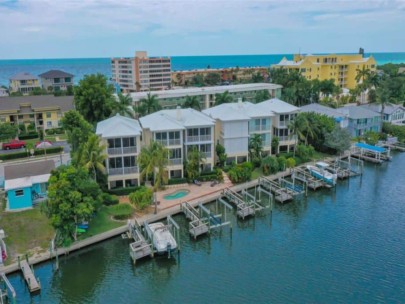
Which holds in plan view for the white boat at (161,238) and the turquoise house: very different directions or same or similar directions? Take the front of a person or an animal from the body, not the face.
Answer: very different directions

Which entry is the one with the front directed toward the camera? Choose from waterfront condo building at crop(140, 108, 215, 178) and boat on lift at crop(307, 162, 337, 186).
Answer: the waterfront condo building

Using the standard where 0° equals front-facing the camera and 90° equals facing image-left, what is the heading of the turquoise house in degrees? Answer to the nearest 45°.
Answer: approximately 315°

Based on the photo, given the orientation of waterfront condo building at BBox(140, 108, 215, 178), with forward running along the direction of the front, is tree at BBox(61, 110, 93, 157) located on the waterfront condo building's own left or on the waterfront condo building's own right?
on the waterfront condo building's own right

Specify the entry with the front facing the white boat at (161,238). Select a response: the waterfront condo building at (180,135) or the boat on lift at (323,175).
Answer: the waterfront condo building

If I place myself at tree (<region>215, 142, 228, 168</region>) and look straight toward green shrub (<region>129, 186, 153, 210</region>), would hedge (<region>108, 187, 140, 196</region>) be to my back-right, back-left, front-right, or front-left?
front-right

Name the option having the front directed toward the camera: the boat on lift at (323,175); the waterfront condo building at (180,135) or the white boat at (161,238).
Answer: the waterfront condo building

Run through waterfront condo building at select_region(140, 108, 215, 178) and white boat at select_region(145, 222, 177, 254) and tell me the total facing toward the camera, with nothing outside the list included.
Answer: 1

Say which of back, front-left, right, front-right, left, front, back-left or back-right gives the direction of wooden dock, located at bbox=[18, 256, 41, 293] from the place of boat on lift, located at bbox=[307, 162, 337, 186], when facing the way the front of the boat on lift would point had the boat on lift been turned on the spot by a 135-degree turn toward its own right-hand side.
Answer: back-right

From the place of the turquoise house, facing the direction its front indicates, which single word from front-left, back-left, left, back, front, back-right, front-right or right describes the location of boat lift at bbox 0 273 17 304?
front-right

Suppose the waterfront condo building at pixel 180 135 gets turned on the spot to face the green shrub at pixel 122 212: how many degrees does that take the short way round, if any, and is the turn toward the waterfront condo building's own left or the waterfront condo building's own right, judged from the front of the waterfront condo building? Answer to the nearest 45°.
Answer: approximately 45° to the waterfront condo building's own right

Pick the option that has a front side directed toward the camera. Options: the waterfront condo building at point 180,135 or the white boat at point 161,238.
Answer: the waterfront condo building

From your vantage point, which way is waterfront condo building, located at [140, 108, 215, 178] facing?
toward the camera

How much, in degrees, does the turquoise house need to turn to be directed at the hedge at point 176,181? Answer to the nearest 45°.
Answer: approximately 45° to its left

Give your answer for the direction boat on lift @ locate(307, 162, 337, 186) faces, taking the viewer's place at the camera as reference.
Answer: facing away from the viewer and to the left of the viewer
